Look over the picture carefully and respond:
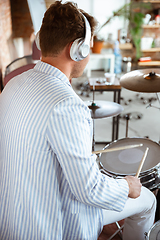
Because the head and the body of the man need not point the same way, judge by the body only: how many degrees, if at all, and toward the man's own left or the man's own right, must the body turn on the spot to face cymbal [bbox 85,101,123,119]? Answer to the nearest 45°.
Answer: approximately 45° to the man's own left

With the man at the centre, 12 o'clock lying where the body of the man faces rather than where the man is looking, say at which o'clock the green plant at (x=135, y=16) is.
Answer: The green plant is roughly at 11 o'clock from the man.

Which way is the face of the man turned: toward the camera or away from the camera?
away from the camera

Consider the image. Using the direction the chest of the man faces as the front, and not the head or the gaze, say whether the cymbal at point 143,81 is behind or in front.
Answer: in front

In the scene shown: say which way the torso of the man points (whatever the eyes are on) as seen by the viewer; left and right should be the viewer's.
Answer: facing away from the viewer and to the right of the viewer
